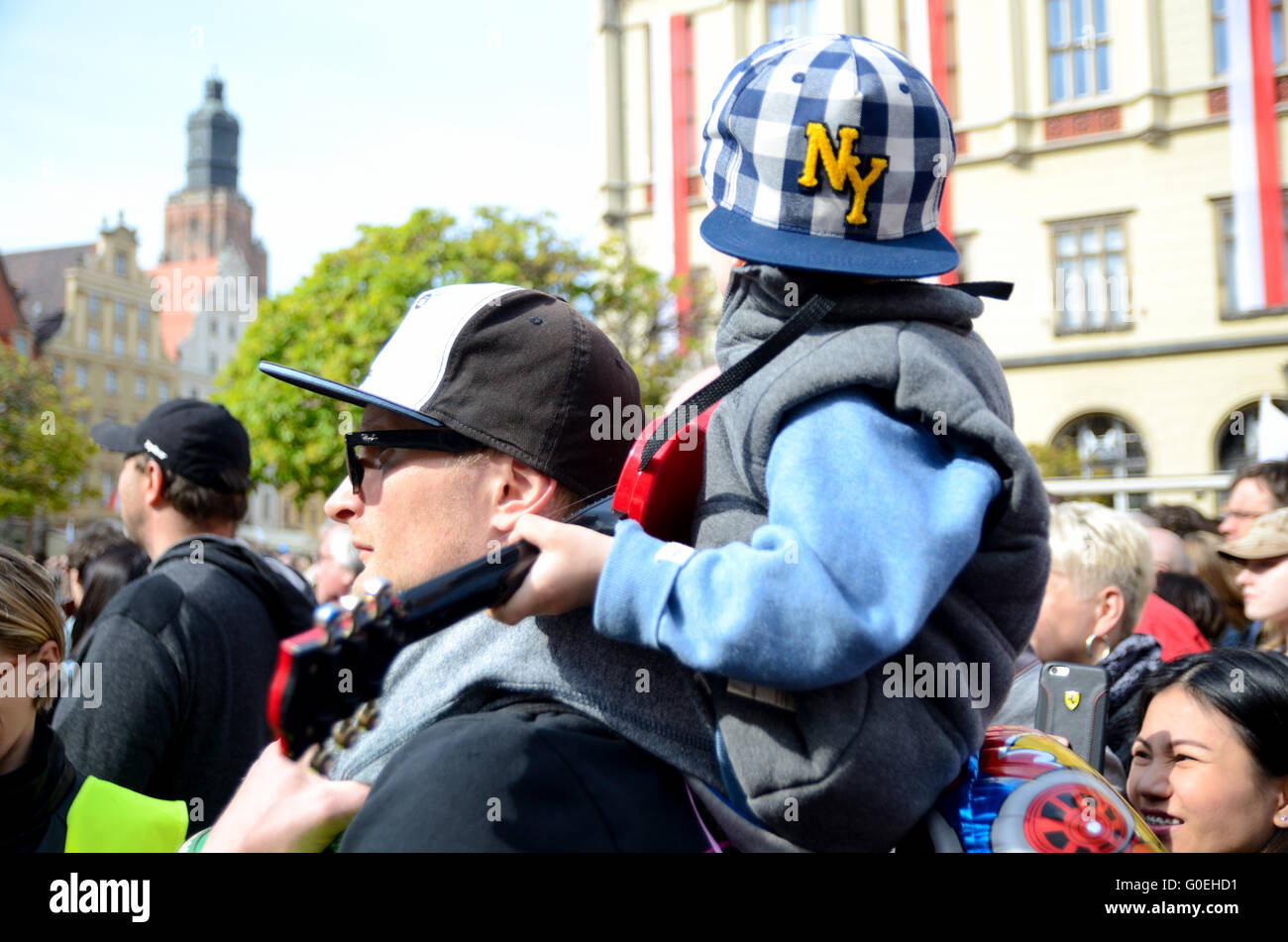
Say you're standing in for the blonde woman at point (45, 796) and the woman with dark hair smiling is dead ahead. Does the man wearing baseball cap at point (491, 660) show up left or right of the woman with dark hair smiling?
right

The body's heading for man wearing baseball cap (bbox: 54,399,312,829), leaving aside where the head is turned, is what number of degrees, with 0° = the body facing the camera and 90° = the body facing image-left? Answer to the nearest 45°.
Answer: approximately 135°

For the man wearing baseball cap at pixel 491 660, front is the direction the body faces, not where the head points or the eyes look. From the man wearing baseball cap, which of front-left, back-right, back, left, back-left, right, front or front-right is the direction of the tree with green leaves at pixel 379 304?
right

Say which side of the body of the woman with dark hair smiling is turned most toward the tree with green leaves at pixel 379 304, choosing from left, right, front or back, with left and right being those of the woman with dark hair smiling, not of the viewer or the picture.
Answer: right

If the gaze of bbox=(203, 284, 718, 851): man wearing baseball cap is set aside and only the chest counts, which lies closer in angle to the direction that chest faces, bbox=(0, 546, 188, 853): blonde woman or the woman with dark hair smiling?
the blonde woman

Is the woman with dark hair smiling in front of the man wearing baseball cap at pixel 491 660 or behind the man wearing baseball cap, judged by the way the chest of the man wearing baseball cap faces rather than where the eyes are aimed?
behind

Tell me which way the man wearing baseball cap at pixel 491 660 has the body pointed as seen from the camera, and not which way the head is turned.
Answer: to the viewer's left
